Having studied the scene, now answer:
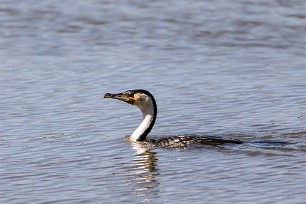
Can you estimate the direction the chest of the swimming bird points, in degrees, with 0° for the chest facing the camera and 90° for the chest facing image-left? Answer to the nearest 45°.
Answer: approximately 90°
